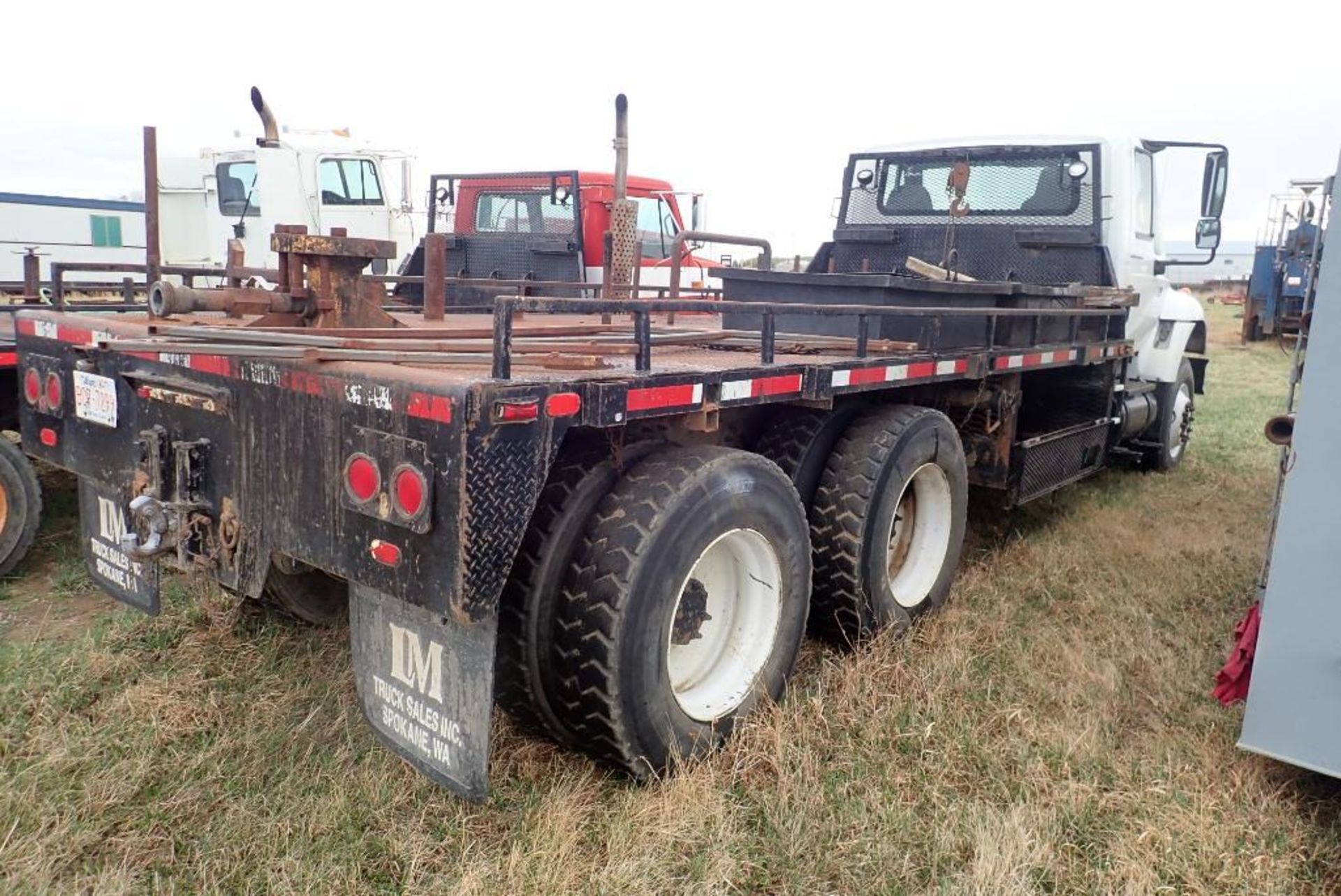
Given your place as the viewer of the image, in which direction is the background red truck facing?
facing away from the viewer and to the right of the viewer

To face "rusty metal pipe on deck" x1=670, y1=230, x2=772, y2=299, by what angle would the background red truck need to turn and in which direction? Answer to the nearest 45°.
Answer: approximately 135° to its right

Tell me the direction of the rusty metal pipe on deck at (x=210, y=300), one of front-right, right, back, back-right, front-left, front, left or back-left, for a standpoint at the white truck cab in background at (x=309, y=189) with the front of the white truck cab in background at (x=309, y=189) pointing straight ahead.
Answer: back-right

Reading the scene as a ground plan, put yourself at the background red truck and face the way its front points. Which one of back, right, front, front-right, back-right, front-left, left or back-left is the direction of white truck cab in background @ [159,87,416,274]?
left

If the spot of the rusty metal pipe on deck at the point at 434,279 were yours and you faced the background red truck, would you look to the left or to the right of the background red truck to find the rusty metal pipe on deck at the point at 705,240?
right

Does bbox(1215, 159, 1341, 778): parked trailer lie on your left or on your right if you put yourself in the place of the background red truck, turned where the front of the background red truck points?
on your right

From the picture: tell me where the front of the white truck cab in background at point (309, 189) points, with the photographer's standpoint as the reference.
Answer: facing away from the viewer and to the right of the viewer

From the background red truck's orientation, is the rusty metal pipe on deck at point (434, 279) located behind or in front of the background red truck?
behind

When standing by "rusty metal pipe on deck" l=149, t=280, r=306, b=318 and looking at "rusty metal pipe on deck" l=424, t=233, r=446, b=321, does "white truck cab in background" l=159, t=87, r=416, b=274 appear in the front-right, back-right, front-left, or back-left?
front-left
